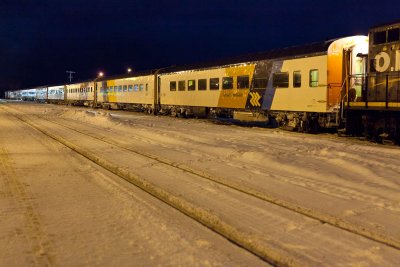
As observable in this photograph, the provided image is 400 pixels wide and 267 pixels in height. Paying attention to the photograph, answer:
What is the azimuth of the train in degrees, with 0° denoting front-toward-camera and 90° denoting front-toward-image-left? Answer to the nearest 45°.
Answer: approximately 315°
